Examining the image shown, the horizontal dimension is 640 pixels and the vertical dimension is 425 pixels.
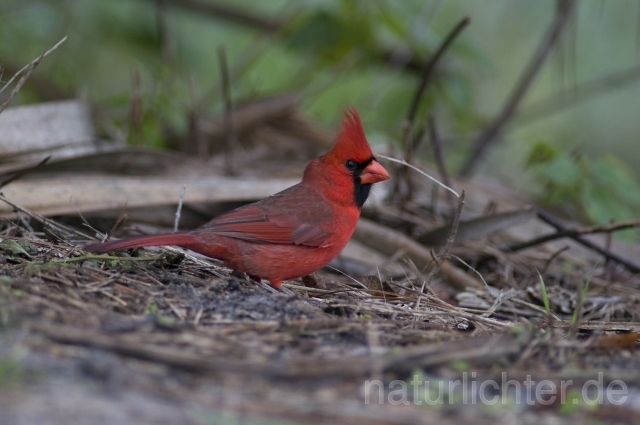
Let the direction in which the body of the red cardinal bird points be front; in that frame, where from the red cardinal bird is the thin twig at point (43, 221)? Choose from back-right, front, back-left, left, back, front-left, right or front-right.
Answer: back

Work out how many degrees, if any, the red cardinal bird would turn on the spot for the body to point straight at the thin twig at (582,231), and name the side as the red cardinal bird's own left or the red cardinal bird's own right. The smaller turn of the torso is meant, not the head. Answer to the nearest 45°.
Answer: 0° — it already faces it

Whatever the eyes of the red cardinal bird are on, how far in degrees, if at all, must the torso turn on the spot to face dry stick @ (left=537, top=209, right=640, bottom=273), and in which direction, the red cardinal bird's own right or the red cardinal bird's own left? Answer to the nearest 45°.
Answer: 0° — it already faces it

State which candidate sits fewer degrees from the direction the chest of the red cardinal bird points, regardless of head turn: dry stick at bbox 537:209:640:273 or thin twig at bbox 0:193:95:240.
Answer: the dry stick

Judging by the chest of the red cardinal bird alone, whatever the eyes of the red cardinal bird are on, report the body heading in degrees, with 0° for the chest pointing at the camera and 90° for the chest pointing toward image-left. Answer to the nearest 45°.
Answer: approximately 270°

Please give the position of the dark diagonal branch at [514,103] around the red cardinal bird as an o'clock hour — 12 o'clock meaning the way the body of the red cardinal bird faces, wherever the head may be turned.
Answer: The dark diagonal branch is roughly at 10 o'clock from the red cardinal bird.
